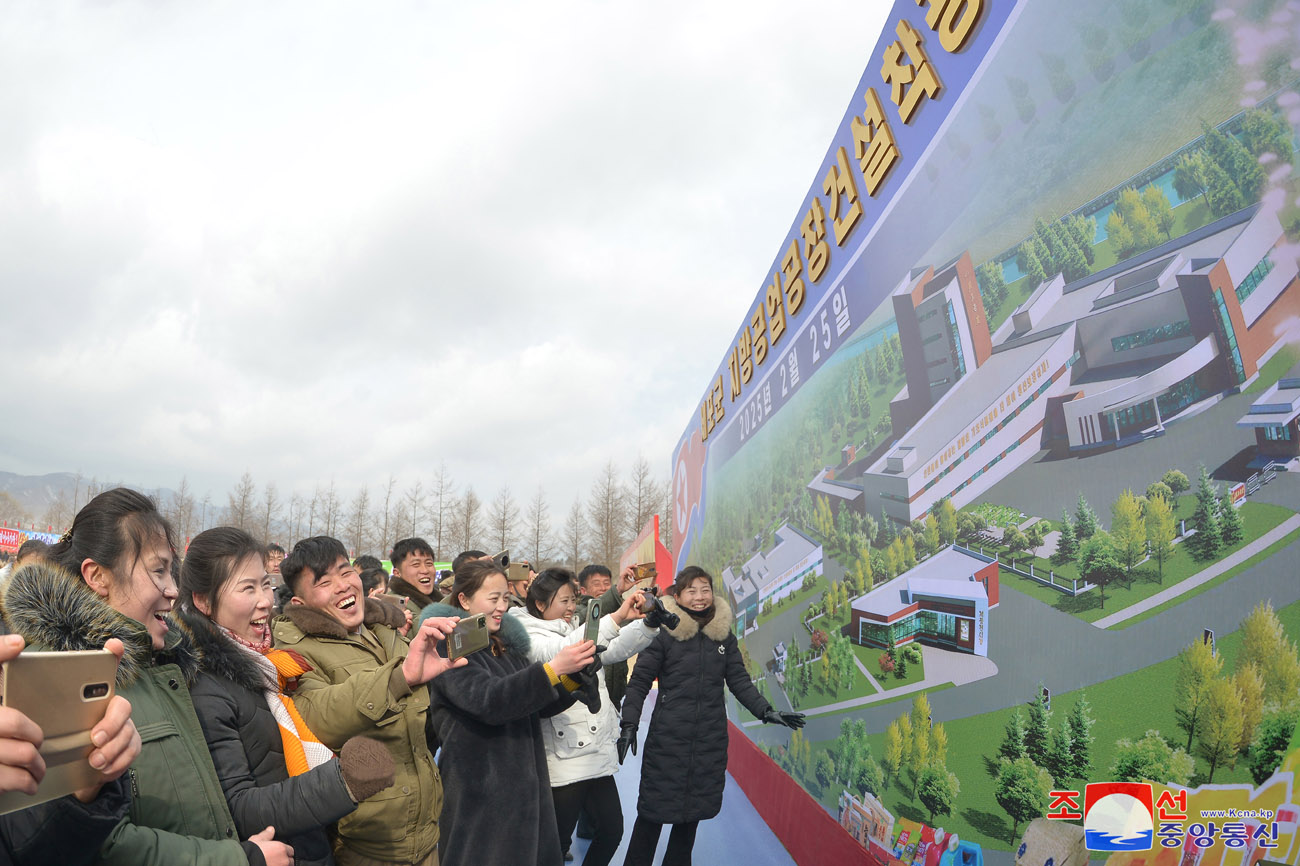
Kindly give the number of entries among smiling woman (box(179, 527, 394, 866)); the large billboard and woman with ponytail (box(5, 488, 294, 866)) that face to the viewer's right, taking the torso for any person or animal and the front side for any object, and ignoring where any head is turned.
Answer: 2

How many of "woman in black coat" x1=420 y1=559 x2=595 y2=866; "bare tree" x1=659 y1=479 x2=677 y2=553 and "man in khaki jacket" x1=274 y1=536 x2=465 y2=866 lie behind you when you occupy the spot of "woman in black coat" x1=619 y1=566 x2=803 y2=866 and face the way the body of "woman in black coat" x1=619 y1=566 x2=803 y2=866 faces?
1

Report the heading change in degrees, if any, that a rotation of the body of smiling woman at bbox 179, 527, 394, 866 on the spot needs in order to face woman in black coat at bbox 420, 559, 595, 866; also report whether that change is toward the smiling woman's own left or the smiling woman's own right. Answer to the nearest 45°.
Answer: approximately 45° to the smiling woman's own left

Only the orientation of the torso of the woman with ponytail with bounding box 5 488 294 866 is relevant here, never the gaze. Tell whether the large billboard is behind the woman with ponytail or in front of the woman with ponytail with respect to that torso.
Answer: in front

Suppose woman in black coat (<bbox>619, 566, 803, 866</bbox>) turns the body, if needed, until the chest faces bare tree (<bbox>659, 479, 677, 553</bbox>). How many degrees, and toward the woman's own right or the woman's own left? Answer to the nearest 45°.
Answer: approximately 180°

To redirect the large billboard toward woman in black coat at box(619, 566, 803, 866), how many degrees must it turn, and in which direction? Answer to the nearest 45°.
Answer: approximately 90° to its right

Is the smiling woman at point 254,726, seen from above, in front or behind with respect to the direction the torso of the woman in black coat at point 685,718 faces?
in front

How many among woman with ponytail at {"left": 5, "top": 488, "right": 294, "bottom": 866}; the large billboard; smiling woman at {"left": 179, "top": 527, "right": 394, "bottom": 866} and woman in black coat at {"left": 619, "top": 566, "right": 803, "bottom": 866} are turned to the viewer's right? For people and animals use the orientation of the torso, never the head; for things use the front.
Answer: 2

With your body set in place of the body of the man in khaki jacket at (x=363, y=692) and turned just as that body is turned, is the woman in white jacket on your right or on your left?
on your left

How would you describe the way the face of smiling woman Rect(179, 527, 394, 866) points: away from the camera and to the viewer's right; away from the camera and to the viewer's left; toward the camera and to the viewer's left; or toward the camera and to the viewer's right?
toward the camera and to the viewer's right

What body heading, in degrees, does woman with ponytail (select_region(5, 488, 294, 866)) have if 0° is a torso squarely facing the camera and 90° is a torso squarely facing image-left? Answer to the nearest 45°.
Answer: approximately 270°
